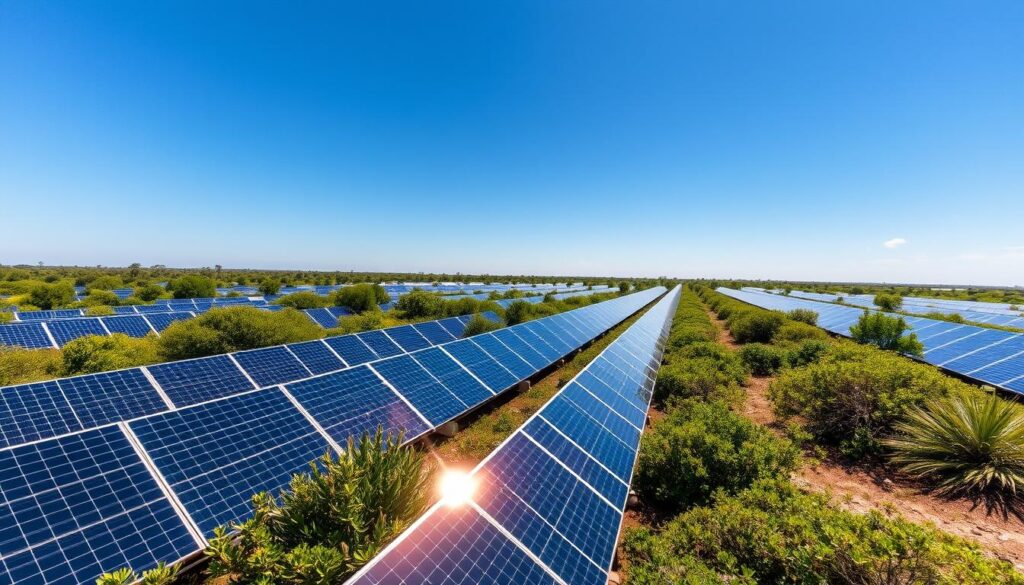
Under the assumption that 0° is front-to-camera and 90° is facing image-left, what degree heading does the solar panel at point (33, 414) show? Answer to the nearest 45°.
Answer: approximately 315°

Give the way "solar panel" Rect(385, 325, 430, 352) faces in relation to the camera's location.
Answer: facing the viewer and to the right of the viewer

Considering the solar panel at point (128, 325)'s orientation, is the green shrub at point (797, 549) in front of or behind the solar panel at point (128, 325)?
in front

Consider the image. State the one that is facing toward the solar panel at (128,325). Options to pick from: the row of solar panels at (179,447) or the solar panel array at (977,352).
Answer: the solar panel array

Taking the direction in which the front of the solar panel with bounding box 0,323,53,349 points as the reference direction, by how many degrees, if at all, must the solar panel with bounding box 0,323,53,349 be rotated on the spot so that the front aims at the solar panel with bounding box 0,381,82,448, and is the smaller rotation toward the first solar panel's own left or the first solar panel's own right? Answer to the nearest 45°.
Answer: approximately 45° to the first solar panel's own right

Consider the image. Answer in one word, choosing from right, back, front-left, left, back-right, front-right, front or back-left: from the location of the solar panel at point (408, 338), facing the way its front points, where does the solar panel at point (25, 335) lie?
back-right
